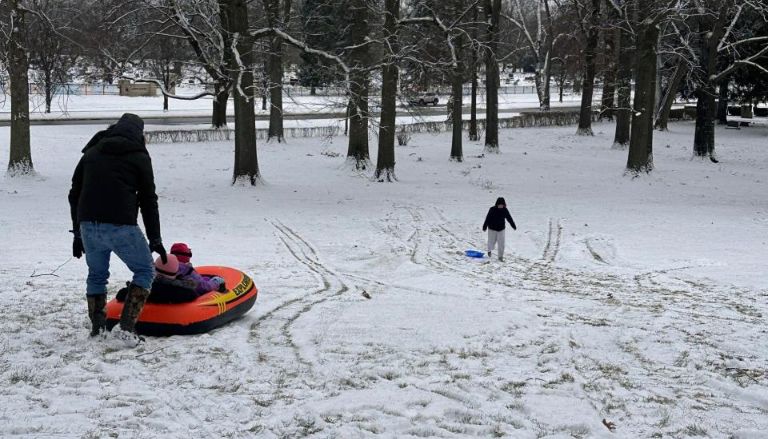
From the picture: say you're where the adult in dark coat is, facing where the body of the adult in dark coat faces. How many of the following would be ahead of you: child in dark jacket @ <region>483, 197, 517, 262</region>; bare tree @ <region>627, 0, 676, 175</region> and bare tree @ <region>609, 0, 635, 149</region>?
3

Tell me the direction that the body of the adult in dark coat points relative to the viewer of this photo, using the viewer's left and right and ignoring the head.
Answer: facing away from the viewer and to the right of the viewer

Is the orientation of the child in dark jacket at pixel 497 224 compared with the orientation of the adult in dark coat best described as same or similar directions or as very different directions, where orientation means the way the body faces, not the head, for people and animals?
very different directions

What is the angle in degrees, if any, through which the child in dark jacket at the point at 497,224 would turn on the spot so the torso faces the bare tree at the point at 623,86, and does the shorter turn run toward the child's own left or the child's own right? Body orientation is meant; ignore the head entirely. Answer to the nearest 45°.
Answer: approximately 180°

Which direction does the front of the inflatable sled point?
to the viewer's right

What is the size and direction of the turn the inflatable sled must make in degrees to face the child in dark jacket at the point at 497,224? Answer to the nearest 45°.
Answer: approximately 45° to its left

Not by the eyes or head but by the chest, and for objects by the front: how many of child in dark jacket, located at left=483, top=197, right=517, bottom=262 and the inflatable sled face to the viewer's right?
1

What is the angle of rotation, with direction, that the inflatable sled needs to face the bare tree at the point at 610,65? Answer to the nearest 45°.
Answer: approximately 45° to its left

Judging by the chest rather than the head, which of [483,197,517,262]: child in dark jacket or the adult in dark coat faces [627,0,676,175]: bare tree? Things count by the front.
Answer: the adult in dark coat
